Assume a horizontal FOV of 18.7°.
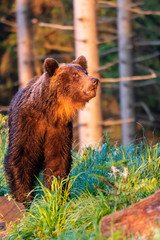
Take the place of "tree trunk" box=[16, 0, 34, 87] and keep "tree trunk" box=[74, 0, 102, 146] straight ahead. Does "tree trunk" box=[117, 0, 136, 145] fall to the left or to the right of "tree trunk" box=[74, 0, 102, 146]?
left

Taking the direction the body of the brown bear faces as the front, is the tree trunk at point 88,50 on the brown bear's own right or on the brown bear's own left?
on the brown bear's own left

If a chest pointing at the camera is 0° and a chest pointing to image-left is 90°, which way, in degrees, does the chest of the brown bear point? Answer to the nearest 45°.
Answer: approximately 315°

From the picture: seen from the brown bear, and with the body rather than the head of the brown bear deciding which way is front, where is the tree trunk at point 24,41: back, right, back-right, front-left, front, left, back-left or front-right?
back-left

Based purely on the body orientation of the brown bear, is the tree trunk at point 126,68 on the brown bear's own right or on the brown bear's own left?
on the brown bear's own left
